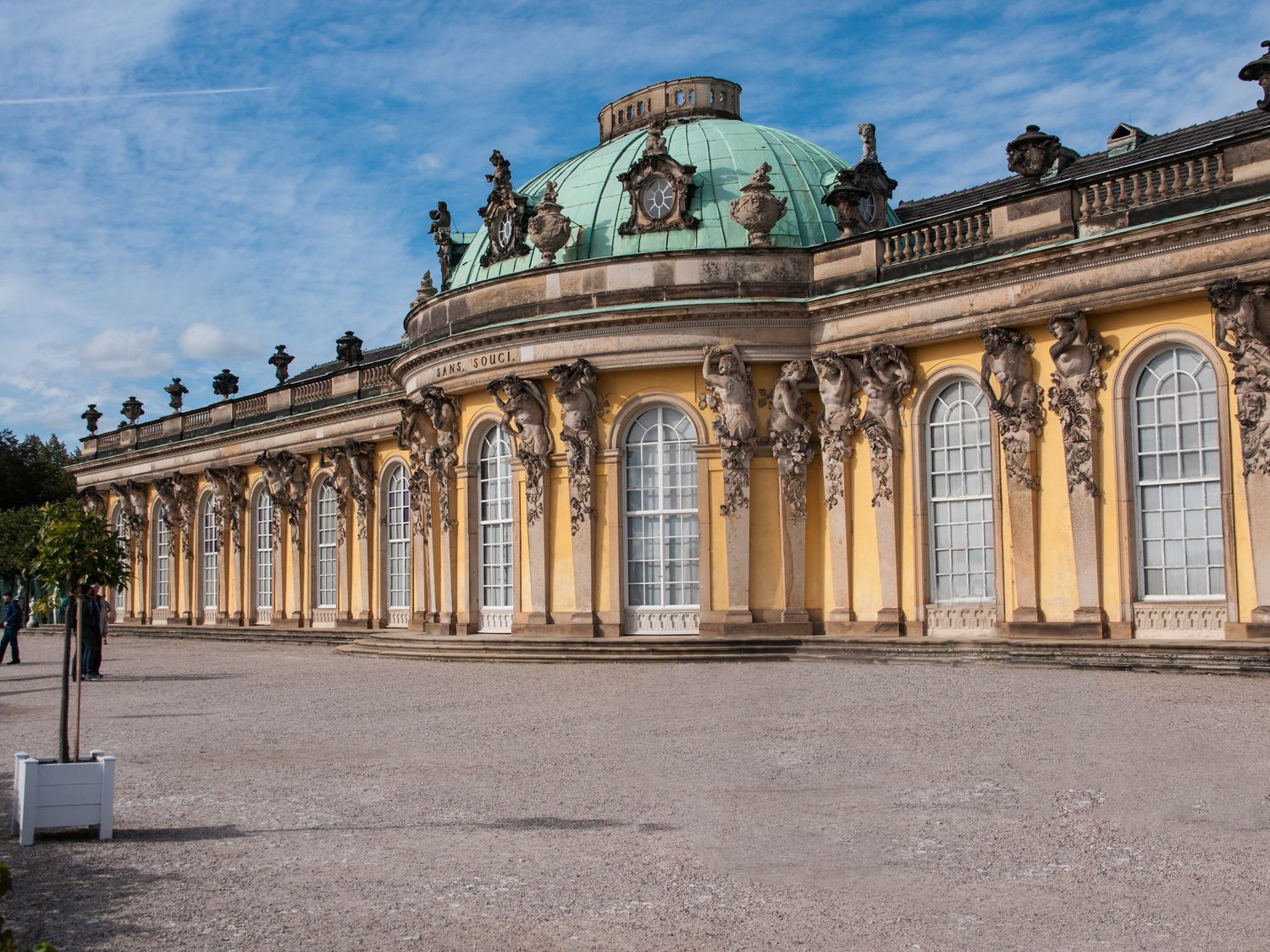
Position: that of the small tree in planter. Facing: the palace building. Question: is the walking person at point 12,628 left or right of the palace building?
left

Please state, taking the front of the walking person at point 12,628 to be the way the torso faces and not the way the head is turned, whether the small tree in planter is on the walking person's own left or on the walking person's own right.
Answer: on the walking person's own left

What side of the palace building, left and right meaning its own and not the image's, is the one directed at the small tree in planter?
front

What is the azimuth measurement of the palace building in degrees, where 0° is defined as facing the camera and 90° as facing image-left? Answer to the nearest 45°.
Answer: approximately 45°

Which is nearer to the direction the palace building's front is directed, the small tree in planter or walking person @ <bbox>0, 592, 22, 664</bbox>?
the small tree in planter

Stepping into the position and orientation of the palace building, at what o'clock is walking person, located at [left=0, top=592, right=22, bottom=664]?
The walking person is roughly at 2 o'clock from the palace building.

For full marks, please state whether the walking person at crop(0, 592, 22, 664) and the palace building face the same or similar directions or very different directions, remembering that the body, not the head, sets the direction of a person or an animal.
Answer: same or similar directions

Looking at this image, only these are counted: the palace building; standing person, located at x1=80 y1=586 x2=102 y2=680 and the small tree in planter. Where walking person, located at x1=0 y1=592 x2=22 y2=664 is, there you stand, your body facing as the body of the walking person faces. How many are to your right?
0

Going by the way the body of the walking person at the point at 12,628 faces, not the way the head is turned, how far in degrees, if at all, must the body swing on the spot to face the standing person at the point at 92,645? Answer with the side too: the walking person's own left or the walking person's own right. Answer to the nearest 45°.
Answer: approximately 90° to the walking person's own left

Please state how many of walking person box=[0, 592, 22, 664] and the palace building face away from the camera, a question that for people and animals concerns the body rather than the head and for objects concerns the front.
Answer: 0

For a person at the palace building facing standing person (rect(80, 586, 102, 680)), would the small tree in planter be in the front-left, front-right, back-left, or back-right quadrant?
front-left

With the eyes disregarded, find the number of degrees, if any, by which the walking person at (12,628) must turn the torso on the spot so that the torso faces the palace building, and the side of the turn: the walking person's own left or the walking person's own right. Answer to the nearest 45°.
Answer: approximately 135° to the walking person's own left
